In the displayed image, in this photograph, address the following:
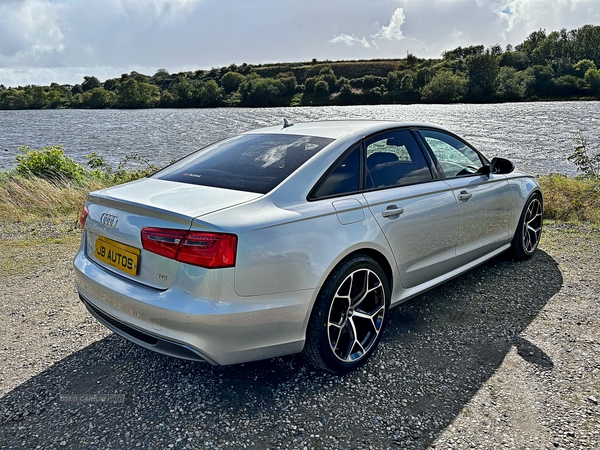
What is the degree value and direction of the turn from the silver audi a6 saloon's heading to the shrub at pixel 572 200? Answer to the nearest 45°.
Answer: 0° — it already faces it

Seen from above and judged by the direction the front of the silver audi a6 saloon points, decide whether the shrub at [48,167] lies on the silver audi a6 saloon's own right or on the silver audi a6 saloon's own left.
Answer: on the silver audi a6 saloon's own left

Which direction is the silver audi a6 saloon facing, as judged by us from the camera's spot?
facing away from the viewer and to the right of the viewer
